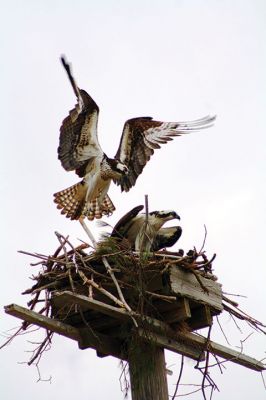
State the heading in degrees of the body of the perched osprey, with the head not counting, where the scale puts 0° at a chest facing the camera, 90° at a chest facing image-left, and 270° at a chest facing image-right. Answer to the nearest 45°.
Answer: approximately 315°

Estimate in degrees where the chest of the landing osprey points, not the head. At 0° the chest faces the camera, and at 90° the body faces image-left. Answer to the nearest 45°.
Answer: approximately 315°
